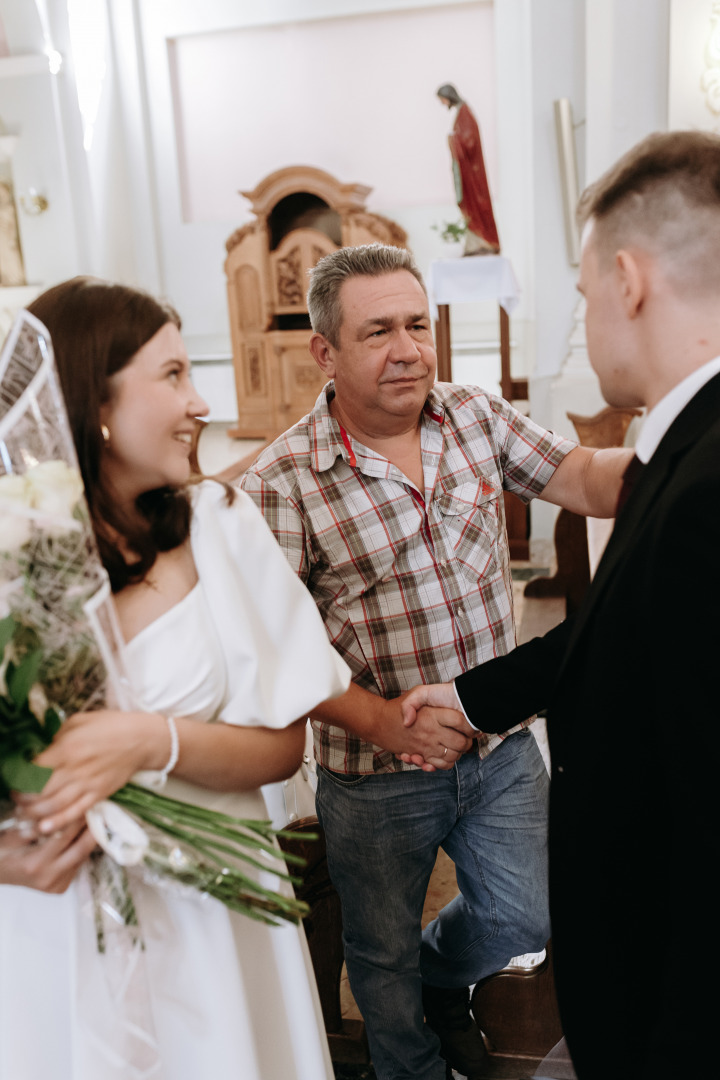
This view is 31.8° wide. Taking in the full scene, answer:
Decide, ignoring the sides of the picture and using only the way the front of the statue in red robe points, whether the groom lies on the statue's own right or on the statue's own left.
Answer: on the statue's own left

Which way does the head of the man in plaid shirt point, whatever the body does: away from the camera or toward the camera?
toward the camera

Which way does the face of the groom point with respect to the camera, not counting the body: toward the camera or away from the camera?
away from the camera

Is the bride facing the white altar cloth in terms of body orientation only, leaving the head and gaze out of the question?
no

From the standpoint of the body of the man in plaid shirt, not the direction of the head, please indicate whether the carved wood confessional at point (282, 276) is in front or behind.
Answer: behind

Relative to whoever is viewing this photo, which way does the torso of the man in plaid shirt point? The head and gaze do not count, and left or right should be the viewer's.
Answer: facing the viewer and to the right of the viewer

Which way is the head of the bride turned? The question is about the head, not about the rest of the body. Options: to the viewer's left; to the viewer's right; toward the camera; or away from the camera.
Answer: to the viewer's right

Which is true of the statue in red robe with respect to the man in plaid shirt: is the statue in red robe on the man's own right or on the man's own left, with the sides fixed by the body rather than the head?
on the man's own left
